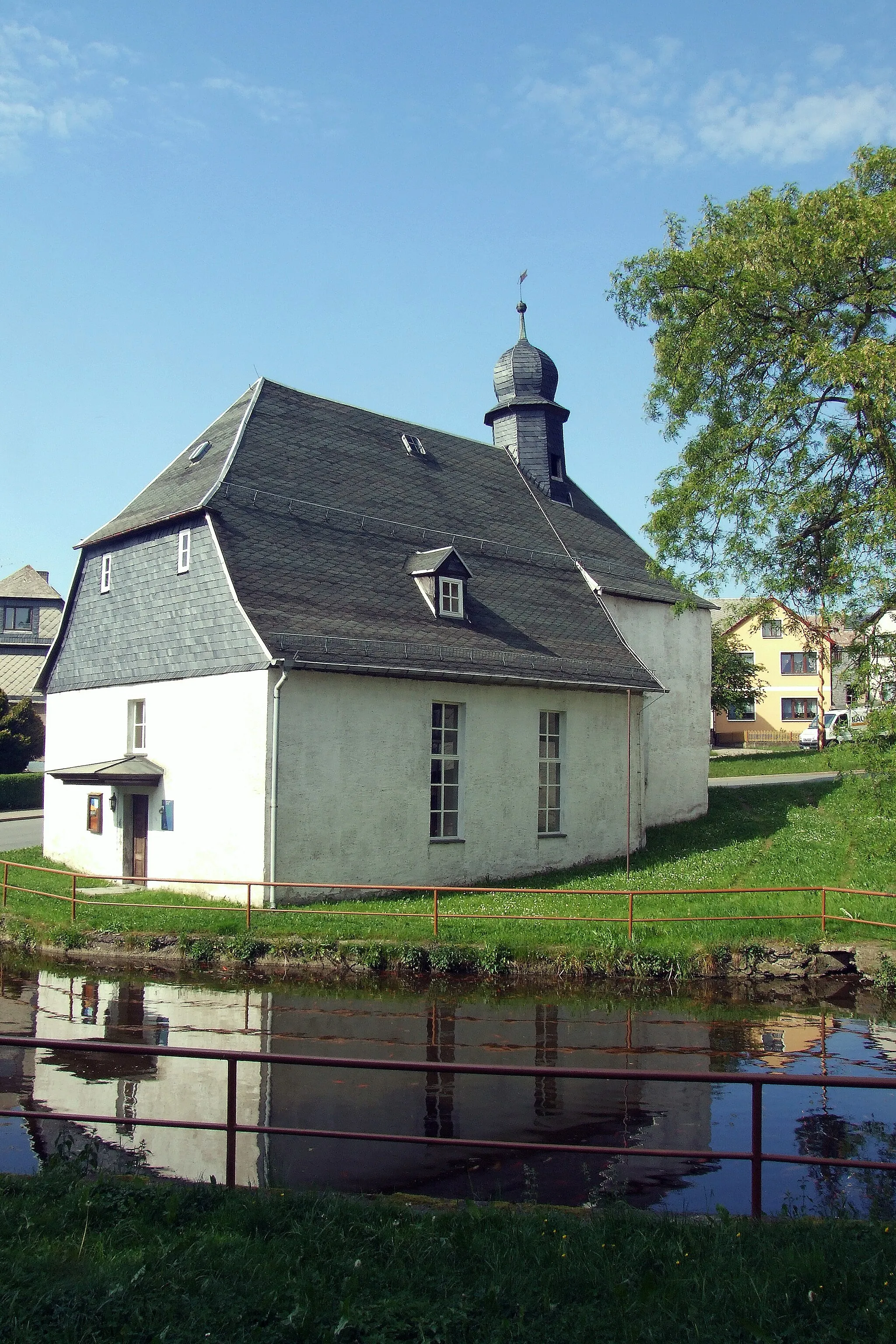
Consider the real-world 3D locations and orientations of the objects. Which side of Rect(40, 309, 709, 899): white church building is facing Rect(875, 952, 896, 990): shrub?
left

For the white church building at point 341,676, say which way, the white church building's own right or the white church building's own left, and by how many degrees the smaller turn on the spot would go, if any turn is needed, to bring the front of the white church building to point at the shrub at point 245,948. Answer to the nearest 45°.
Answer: approximately 45° to the white church building's own left

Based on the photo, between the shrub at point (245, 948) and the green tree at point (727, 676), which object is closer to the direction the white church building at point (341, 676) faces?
the shrub

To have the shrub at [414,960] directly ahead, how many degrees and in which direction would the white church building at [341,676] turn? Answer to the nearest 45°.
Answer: approximately 45° to its left

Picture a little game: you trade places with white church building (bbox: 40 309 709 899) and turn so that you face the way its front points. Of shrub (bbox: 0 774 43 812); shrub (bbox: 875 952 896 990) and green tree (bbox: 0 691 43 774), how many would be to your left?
1

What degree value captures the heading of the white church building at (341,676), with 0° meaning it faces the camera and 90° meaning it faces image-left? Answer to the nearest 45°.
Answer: approximately 45°
